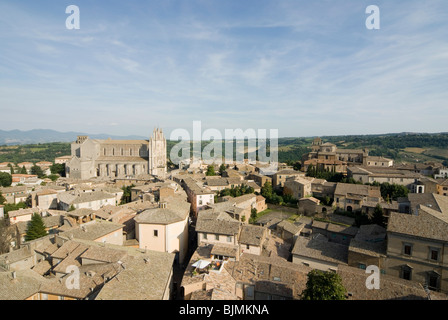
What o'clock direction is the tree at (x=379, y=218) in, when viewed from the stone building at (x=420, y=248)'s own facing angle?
The tree is roughly at 4 o'clock from the stone building.

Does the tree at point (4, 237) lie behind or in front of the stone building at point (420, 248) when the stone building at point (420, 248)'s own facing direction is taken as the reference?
in front

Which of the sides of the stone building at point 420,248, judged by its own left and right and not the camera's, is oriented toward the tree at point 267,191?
right

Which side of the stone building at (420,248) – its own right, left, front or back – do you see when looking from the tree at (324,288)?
front

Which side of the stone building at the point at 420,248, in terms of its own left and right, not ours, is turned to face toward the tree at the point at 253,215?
right

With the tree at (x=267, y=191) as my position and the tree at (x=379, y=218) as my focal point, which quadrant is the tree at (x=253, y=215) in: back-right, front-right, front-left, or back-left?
front-right

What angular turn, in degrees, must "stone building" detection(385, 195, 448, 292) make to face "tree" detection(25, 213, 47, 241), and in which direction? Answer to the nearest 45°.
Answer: approximately 45° to its right

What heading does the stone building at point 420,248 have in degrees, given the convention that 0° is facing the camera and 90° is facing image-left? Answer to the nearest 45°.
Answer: approximately 45°
